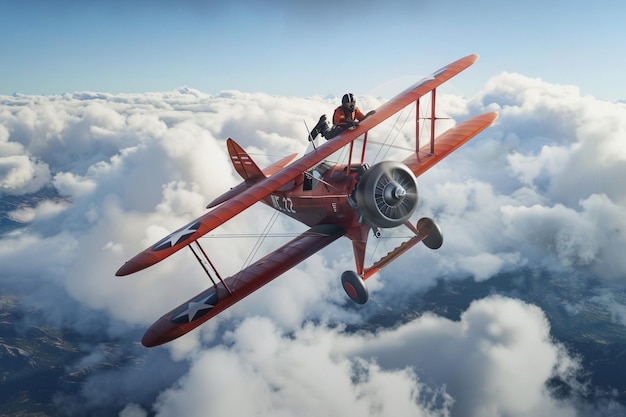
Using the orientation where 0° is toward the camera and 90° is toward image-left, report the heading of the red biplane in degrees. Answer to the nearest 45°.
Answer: approximately 315°

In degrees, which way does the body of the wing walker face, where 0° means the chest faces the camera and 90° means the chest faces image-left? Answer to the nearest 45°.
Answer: approximately 315°
